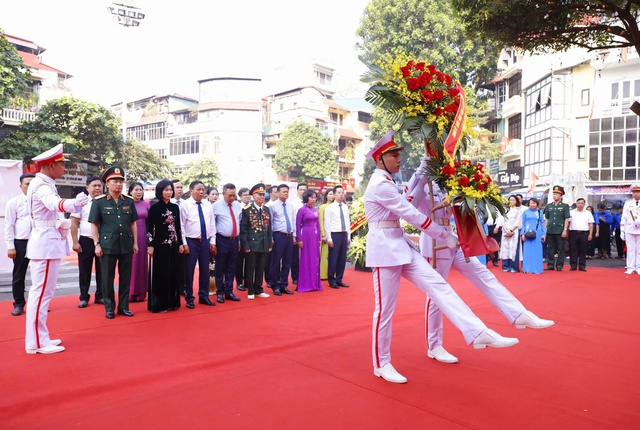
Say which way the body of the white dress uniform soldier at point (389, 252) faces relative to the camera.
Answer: to the viewer's right

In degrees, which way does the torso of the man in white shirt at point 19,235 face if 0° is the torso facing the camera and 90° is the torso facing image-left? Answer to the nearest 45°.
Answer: approximately 315°

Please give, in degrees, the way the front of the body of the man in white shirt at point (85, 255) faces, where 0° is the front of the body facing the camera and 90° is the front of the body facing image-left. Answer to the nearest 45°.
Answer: approximately 315°

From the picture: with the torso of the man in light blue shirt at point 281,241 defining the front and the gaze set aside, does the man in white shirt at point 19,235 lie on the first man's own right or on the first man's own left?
on the first man's own right

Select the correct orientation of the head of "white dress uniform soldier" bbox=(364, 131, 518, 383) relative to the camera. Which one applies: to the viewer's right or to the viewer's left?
to the viewer's right

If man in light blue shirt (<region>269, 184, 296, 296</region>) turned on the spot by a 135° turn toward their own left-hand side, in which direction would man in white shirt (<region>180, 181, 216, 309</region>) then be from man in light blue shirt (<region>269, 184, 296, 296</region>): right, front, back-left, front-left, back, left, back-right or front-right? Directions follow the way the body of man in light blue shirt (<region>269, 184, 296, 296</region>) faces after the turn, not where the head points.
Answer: back-left

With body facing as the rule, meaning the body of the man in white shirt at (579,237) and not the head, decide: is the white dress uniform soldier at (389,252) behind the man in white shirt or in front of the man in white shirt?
in front

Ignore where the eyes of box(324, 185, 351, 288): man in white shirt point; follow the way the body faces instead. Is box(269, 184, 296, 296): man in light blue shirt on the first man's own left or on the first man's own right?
on the first man's own right

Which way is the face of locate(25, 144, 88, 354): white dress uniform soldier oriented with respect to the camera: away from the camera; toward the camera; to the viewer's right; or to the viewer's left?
to the viewer's right

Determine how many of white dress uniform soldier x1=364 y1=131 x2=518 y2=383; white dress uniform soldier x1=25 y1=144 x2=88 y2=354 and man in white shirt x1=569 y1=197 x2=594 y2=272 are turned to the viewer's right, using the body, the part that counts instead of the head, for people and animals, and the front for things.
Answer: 2

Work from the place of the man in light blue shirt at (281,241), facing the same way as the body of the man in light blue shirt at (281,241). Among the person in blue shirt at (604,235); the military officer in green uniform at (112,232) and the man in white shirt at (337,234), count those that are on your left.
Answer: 2

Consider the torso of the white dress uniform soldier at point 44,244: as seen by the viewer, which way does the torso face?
to the viewer's right

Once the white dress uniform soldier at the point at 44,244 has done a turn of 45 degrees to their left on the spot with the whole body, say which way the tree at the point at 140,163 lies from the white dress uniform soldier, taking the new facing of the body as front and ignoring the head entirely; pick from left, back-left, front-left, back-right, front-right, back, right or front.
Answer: front-left

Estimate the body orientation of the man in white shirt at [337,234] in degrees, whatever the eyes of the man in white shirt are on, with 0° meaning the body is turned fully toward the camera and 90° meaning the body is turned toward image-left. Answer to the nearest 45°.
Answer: approximately 315°
